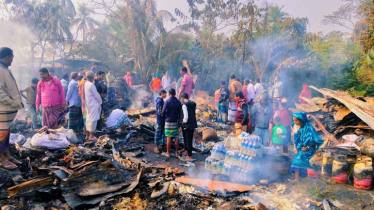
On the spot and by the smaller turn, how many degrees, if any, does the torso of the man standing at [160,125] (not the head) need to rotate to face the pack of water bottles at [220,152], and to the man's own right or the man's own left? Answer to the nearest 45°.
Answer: approximately 45° to the man's own right

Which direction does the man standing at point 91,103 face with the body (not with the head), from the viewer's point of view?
to the viewer's right

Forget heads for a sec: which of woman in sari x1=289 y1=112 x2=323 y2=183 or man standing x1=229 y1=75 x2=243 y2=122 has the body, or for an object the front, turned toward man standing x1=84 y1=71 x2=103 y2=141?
the woman in sari

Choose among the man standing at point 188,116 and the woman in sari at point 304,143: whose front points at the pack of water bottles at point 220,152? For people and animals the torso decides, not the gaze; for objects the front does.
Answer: the woman in sari

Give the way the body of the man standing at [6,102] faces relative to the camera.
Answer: to the viewer's right

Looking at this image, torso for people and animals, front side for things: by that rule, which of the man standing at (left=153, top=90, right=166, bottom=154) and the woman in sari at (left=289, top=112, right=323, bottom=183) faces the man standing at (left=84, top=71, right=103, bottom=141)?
the woman in sari

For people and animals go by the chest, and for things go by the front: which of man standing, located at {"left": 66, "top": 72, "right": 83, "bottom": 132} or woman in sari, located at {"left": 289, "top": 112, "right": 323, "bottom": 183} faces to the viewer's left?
the woman in sari
